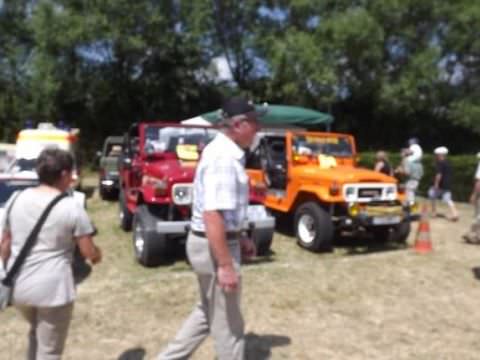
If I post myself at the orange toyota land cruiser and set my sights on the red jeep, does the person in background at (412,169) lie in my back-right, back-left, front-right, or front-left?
back-right

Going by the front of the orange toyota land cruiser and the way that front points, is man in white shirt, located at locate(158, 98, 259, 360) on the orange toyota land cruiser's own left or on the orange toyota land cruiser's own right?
on the orange toyota land cruiser's own right

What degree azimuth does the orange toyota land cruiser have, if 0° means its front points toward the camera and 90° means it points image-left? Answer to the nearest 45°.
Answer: approximately 315°

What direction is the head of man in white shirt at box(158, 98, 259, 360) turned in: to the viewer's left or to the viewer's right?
to the viewer's right

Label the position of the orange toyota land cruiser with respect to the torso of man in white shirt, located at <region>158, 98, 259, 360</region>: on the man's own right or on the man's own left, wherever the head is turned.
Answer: on the man's own left

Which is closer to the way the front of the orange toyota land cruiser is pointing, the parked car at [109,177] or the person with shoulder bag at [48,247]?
the person with shoulder bag
